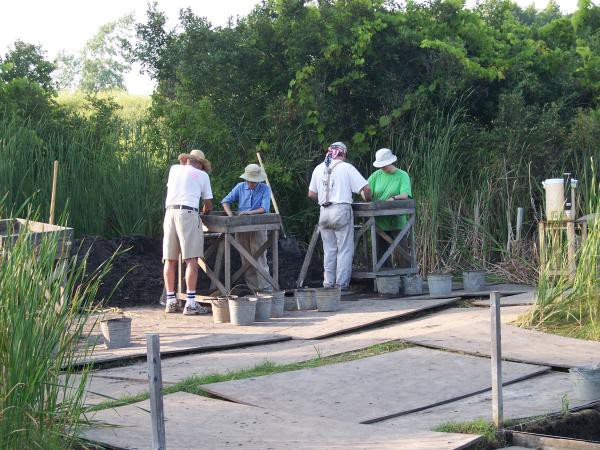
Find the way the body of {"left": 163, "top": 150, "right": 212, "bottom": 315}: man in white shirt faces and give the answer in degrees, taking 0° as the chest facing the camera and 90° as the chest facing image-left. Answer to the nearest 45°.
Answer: approximately 225°

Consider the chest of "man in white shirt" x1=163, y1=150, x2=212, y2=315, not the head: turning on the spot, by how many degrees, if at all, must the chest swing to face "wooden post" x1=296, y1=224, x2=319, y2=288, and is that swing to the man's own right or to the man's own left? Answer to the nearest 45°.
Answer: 0° — they already face it

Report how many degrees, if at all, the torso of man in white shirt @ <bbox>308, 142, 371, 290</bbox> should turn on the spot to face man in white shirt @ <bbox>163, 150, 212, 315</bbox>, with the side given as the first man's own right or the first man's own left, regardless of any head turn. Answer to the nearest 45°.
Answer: approximately 180°

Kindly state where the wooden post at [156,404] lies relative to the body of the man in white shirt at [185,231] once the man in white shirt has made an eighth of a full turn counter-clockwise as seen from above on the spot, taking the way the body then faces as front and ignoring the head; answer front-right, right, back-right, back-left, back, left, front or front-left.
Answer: back

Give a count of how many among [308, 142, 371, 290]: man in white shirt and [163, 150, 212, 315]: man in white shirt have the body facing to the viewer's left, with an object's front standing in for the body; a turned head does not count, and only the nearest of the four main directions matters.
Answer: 0

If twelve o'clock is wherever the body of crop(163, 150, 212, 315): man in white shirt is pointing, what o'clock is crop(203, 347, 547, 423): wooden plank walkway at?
The wooden plank walkway is roughly at 4 o'clock from the man in white shirt.

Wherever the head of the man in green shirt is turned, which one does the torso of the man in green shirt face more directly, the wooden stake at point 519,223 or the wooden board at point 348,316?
the wooden board

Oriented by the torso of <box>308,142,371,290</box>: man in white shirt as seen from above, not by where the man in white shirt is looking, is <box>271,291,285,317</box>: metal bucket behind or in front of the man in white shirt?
behind

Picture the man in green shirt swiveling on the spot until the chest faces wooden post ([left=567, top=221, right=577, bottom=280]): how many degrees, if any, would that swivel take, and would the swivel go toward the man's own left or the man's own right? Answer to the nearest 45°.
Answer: approximately 90° to the man's own left

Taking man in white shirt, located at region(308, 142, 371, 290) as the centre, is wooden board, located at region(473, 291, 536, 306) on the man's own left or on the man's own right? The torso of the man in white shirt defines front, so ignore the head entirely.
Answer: on the man's own right

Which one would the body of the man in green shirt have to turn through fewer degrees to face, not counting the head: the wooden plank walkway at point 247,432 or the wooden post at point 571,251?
the wooden plank walkway

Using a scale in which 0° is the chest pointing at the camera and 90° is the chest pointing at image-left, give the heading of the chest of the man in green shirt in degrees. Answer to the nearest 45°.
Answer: approximately 45°

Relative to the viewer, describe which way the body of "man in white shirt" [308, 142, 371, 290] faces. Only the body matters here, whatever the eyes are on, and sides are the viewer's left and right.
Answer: facing away from the viewer and to the right of the viewer

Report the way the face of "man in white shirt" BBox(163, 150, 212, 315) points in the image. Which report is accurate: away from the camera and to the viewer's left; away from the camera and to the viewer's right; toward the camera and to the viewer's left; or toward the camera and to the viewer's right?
away from the camera and to the viewer's right

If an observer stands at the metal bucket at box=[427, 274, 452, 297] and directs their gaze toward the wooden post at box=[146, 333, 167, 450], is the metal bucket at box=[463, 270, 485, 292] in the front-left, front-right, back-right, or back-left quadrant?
back-left

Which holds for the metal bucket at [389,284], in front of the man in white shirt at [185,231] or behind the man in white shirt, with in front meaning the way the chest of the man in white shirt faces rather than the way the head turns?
in front
